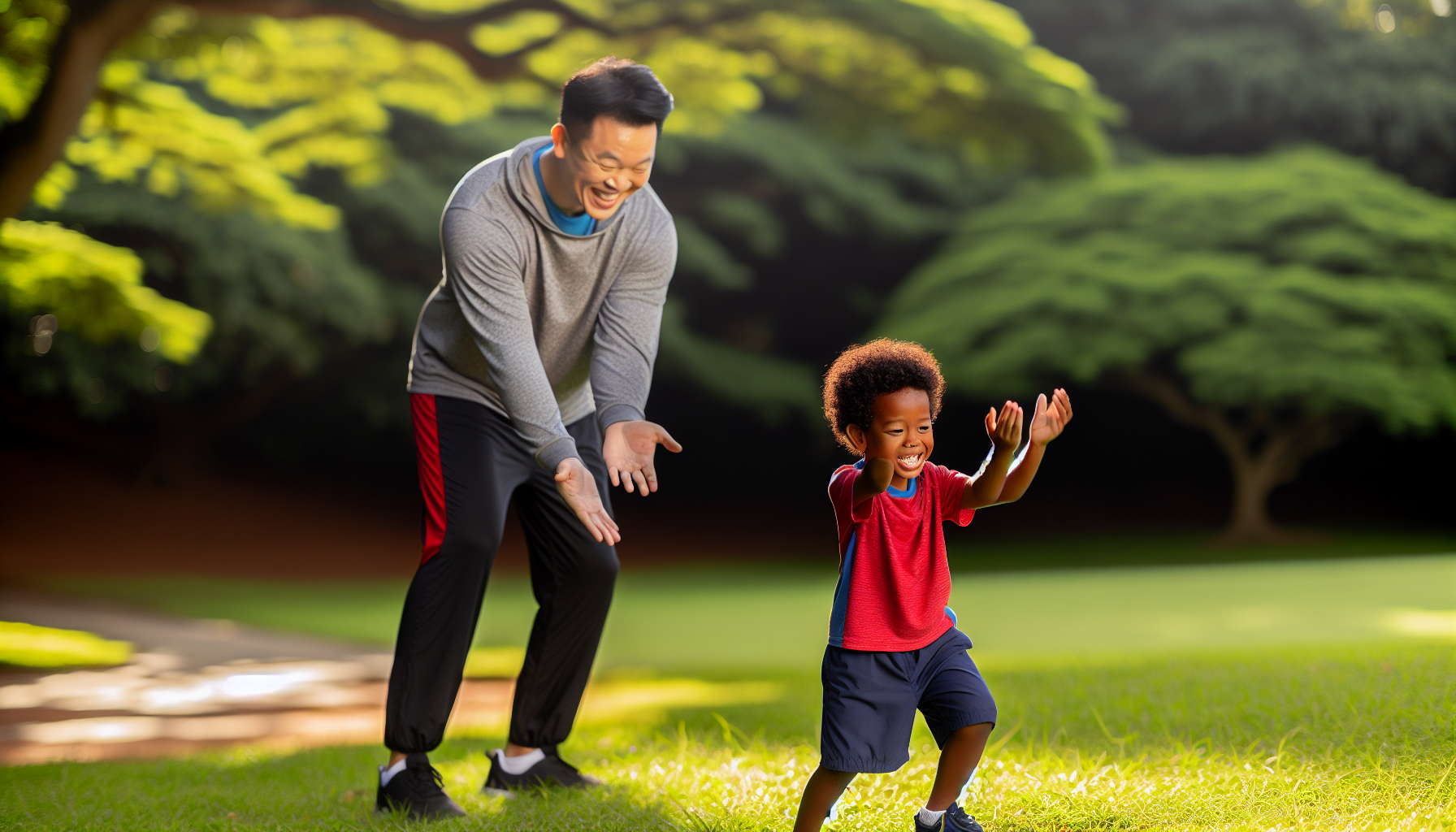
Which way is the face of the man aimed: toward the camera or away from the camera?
toward the camera

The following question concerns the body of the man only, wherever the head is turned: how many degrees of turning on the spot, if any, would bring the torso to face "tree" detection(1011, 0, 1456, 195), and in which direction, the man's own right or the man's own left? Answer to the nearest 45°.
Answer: approximately 90° to the man's own left

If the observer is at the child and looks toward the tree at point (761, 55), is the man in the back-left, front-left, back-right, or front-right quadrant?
front-left

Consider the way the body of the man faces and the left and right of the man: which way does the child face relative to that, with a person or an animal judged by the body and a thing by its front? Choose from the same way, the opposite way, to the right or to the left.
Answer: the same way

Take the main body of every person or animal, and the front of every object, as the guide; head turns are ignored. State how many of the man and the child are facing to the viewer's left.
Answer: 0

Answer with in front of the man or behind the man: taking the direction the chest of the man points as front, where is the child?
in front

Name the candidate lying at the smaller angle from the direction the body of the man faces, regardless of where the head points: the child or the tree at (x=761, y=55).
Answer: the child

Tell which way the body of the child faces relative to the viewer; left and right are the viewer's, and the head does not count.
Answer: facing the viewer and to the right of the viewer

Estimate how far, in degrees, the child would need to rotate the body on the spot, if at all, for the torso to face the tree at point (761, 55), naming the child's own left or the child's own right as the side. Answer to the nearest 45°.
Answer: approximately 135° to the child's own left
